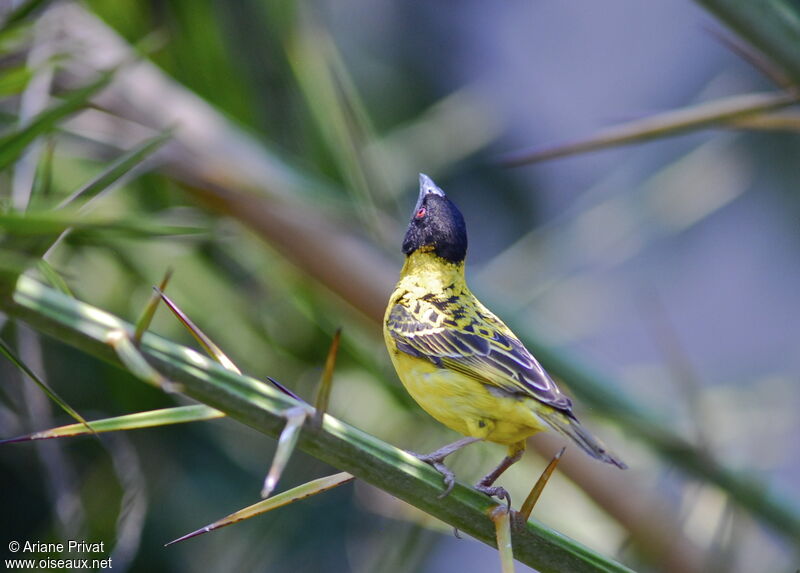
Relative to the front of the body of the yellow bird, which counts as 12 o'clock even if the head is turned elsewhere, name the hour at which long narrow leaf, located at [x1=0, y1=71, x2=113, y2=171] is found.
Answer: The long narrow leaf is roughly at 11 o'clock from the yellow bird.

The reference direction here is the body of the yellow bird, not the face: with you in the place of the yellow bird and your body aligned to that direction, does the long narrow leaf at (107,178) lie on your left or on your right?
on your left

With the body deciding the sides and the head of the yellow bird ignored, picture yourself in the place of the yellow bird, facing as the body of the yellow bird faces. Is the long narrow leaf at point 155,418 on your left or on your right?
on your left

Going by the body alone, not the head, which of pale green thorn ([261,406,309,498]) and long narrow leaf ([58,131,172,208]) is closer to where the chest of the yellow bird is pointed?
the long narrow leaf

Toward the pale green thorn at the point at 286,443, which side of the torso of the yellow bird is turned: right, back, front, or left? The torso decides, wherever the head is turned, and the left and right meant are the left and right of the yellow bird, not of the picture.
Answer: front
